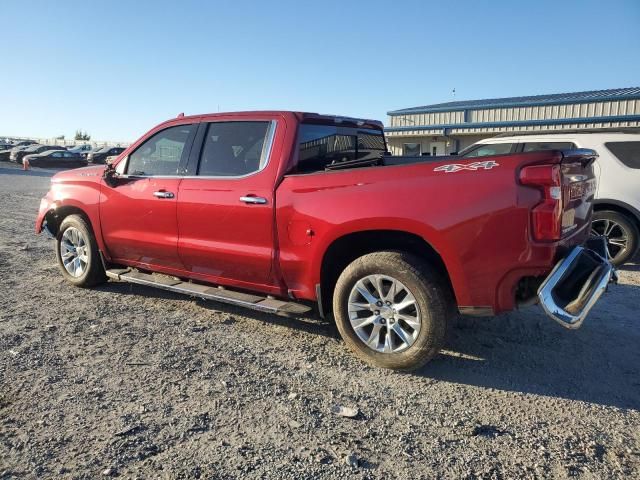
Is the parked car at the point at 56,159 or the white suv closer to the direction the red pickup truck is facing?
the parked car

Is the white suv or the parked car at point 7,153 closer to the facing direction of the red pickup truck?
the parked car

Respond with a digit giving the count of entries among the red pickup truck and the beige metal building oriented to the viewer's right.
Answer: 0

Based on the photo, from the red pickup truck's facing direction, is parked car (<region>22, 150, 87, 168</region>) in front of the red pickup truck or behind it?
in front

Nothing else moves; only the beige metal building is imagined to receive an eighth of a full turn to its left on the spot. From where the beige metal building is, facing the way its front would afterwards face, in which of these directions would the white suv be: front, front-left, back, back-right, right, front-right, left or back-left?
front

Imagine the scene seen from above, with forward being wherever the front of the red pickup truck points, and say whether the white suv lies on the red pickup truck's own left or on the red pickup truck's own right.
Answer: on the red pickup truck's own right

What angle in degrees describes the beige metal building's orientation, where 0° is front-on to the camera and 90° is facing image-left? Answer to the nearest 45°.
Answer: approximately 45°

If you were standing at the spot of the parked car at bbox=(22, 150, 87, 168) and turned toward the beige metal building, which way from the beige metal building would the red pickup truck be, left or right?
right

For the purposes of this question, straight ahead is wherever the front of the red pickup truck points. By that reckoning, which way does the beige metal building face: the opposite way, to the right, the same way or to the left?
to the left

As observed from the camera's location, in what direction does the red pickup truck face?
facing away from the viewer and to the left of the viewer

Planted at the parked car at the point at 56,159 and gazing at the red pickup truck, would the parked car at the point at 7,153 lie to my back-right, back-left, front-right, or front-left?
back-right

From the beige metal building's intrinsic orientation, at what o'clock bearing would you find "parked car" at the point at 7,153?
The parked car is roughly at 2 o'clock from the beige metal building.
